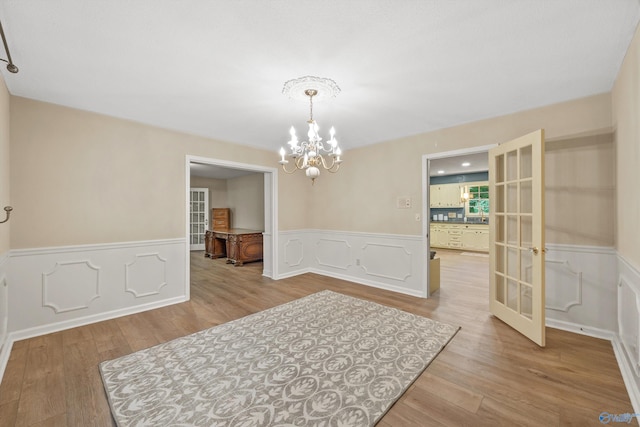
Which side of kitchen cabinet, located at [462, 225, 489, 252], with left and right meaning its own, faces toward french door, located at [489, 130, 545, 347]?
front

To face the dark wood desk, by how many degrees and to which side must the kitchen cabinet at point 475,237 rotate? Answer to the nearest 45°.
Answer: approximately 45° to its right

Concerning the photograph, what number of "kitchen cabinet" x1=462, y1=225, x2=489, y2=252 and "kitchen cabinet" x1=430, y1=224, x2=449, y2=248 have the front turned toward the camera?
2

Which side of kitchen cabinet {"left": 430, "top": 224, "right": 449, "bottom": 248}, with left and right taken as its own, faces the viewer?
front

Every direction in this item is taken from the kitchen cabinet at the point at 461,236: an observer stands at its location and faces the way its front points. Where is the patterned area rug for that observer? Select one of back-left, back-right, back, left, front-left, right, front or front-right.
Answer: front

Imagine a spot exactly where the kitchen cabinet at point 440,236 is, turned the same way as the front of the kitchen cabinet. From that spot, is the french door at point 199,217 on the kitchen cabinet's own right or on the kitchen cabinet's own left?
on the kitchen cabinet's own right

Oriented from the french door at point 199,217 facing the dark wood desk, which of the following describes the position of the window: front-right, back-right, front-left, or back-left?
front-left

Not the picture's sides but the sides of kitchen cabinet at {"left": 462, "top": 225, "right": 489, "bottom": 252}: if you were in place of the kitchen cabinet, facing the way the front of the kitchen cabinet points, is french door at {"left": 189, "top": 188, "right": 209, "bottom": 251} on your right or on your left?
on your right

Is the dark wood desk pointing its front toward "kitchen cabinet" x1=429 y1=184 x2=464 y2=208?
no

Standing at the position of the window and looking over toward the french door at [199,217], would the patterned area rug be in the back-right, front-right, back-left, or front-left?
front-left

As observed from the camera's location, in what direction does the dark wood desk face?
facing the viewer and to the left of the viewer

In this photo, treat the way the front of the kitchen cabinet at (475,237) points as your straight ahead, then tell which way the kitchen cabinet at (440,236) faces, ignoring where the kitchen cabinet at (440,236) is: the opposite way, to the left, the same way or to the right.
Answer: the same way

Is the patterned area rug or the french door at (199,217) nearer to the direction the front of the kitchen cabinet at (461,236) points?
the patterned area rug

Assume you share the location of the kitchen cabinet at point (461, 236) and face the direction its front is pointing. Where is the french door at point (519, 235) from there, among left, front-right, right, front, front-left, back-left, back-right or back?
front

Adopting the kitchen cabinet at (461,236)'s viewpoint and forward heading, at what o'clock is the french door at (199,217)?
The french door is roughly at 2 o'clock from the kitchen cabinet.

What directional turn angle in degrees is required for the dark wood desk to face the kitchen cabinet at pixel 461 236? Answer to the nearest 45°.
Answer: approximately 135° to its left

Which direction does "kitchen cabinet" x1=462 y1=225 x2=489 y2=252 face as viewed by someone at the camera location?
facing the viewer

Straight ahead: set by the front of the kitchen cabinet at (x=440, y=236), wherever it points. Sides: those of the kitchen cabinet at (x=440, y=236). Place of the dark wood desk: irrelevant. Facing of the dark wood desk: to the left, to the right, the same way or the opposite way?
the same way
